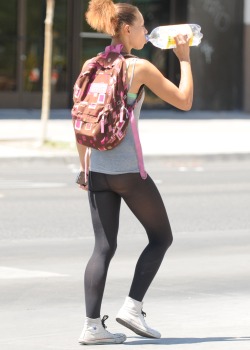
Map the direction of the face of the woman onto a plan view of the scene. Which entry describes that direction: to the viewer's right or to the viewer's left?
to the viewer's right

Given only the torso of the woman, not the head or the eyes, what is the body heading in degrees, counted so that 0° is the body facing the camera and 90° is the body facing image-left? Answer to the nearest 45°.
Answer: approximately 225°
